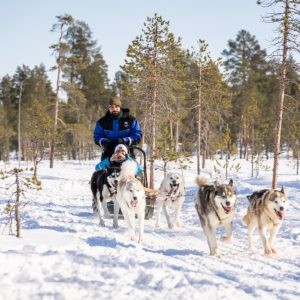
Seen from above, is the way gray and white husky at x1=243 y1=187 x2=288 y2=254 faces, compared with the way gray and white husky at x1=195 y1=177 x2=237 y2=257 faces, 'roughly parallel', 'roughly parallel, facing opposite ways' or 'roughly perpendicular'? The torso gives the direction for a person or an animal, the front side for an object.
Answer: roughly parallel

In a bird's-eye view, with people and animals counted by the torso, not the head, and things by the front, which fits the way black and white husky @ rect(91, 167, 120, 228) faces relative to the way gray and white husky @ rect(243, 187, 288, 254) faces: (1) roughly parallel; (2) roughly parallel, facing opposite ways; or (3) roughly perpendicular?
roughly parallel

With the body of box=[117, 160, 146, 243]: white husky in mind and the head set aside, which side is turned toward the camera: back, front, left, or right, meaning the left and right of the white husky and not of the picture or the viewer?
front

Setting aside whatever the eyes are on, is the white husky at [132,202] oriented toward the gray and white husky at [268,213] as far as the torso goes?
no

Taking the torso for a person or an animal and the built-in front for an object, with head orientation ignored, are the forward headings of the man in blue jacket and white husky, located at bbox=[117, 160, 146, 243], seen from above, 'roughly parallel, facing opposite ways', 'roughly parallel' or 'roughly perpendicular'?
roughly parallel

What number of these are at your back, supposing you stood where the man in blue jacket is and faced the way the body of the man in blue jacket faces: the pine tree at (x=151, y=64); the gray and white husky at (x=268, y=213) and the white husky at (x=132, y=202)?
1

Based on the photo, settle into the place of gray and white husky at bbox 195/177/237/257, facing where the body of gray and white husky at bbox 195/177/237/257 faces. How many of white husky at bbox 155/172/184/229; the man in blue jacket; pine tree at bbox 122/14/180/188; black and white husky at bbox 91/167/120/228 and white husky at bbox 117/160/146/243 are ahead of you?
0

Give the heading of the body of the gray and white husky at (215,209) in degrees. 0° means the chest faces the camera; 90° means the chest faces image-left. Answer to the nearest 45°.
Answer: approximately 315°

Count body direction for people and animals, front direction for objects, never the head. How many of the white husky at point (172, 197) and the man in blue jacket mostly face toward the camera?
2

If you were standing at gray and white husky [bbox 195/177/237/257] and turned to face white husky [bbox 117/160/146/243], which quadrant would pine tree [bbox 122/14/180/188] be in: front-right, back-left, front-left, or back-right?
front-right

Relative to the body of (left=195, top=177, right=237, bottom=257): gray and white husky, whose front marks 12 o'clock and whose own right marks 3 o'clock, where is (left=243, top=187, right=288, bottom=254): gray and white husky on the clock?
(left=243, top=187, right=288, bottom=254): gray and white husky is roughly at 10 o'clock from (left=195, top=177, right=237, bottom=257): gray and white husky.

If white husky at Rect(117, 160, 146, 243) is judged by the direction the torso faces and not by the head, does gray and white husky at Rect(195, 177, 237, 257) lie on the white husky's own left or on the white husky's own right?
on the white husky's own left

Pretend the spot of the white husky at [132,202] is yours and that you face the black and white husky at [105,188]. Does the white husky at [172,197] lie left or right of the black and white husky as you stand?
right

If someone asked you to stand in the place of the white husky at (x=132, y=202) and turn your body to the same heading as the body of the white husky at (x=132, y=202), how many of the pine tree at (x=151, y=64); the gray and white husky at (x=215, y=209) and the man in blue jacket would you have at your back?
2

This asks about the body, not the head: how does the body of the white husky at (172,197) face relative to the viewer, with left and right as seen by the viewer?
facing the viewer

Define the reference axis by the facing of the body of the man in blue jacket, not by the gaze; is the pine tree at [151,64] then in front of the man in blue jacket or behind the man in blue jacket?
behind

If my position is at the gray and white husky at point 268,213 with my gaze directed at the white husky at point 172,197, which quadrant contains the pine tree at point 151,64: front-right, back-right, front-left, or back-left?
front-right

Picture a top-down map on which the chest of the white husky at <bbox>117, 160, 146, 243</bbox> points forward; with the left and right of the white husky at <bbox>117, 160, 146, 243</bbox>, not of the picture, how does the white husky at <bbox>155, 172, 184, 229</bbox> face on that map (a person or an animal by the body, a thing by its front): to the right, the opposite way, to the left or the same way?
the same way
